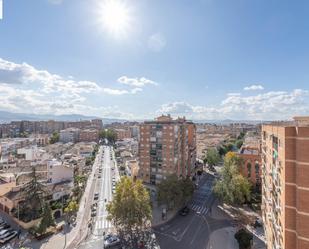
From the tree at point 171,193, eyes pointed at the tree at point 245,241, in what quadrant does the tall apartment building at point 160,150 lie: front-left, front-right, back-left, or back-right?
back-left
